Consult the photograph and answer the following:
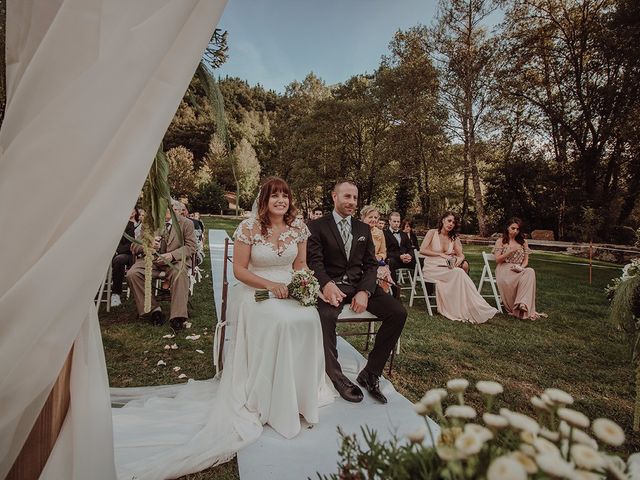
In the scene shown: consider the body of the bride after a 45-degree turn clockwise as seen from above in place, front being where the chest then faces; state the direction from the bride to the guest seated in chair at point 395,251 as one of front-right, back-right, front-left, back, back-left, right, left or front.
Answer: back-left

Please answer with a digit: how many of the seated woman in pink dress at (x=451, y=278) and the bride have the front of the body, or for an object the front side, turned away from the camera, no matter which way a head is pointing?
0

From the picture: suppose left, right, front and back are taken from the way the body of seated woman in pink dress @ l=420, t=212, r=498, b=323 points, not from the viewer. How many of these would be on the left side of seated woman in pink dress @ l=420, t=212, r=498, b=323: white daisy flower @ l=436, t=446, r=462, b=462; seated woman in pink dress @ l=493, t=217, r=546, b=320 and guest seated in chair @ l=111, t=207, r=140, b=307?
1

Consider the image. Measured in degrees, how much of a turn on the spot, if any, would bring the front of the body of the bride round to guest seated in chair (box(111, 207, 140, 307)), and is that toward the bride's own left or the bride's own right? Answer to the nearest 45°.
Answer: approximately 180°

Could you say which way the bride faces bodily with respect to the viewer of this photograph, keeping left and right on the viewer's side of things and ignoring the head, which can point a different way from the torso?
facing the viewer and to the right of the viewer

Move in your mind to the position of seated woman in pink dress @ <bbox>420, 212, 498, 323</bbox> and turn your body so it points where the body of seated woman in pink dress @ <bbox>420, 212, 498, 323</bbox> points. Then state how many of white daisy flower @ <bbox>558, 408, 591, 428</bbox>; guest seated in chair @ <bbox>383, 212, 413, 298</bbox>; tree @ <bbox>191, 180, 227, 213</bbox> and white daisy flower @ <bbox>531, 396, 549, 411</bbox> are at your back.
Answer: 2

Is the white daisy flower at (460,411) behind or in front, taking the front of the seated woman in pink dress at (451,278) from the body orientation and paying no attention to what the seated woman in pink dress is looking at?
in front
